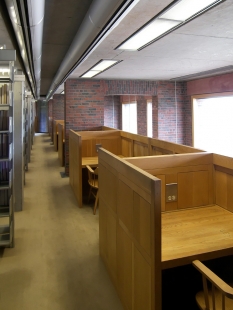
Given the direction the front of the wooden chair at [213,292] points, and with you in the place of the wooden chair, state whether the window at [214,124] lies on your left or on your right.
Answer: on your right

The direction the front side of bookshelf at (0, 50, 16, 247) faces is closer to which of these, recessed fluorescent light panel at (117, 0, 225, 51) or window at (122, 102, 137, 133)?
the recessed fluorescent light panel

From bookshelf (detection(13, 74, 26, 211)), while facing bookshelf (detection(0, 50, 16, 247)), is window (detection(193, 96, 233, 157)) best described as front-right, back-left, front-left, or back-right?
back-left

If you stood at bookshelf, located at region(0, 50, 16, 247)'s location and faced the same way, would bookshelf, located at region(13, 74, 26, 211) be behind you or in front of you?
behind

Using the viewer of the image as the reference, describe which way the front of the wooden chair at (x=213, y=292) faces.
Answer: facing away from the viewer and to the left of the viewer
